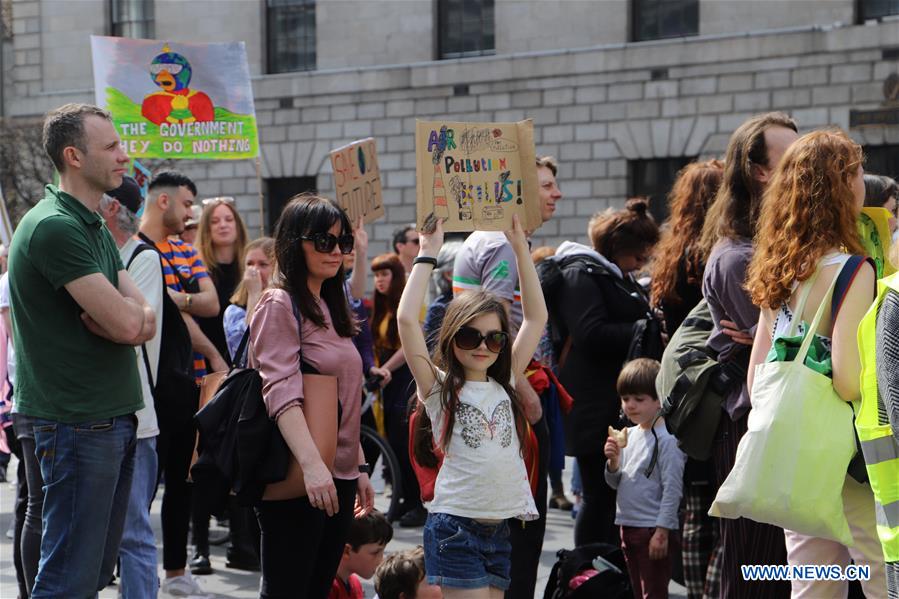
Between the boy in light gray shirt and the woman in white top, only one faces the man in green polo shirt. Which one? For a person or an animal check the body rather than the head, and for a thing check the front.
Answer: the boy in light gray shirt

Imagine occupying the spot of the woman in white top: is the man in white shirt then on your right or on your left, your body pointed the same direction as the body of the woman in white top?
on your left

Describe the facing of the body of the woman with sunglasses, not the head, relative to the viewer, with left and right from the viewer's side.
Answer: facing the viewer and to the right of the viewer

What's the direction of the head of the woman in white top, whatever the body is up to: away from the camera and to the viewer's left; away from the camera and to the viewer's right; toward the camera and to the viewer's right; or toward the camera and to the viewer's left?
away from the camera and to the viewer's right

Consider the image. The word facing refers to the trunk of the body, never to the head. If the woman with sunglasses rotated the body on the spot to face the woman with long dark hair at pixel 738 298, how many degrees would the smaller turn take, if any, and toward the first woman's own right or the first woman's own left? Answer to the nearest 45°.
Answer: approximately 45° to the first woman's own left

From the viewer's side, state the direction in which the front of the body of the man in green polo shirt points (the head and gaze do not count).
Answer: to the viewer's right

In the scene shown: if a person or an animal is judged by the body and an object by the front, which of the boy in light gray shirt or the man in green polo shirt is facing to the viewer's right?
the man in green polo shirt

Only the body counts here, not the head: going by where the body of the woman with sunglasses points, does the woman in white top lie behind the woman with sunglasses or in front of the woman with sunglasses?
in front

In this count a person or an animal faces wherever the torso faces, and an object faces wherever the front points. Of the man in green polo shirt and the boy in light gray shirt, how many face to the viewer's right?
1
